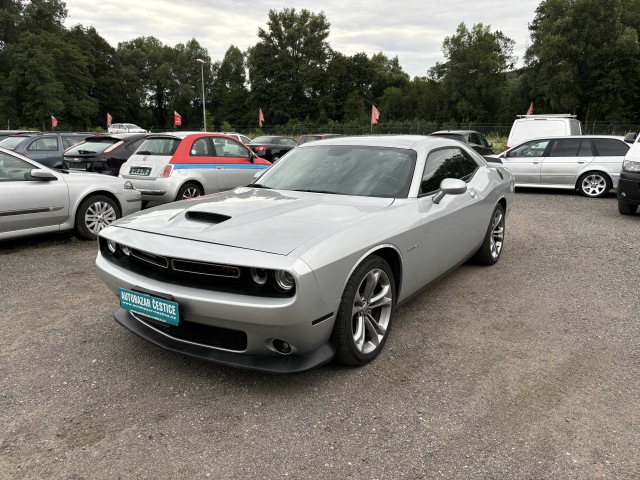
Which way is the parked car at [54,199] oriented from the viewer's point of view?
to the viewer's right

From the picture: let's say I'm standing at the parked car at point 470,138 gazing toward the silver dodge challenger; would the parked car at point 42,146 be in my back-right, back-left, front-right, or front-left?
front-right

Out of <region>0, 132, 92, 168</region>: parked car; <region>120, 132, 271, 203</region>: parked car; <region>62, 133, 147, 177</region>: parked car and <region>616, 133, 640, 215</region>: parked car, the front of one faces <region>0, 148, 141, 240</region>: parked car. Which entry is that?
<region>616, 133, 640, 215</region>: parked car

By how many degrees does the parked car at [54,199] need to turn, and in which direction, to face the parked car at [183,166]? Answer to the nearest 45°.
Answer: approximately 45° to its left

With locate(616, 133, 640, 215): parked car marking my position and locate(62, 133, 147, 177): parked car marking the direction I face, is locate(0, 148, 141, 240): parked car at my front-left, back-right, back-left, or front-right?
front-left

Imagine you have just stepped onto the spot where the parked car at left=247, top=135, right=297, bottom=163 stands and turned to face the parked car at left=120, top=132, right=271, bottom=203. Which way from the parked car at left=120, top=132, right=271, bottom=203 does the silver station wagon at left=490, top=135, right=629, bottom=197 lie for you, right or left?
left

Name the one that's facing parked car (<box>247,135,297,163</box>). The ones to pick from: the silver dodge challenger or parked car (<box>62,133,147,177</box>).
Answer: parked car (<box>62,133,147,177</box>)

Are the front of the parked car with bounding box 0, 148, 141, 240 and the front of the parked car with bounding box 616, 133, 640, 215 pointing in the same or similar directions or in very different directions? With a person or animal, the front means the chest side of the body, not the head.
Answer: very different directions

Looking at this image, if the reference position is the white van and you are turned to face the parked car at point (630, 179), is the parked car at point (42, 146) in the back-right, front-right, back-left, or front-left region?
front-right

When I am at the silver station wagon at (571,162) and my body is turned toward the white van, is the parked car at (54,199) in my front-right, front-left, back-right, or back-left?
back-left

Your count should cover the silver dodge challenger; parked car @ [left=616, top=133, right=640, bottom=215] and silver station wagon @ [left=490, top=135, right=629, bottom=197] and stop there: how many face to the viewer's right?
0

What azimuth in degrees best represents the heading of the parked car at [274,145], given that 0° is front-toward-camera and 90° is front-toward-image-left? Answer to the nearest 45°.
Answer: approximately 225°

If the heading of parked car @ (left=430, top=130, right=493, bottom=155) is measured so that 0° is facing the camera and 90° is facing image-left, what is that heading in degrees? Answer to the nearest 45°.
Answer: approximately 225°

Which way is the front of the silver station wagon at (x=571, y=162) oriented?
to the viewer's left

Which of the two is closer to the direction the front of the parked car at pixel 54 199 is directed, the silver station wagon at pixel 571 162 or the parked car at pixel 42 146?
the silver station wagon
